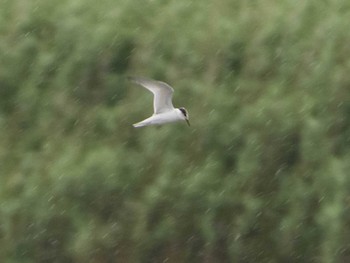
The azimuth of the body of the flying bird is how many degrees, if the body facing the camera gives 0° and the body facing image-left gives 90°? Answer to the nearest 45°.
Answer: approximately 270°
